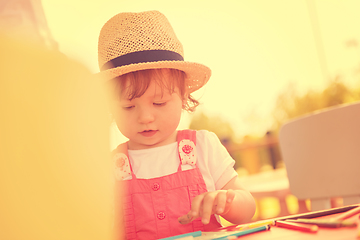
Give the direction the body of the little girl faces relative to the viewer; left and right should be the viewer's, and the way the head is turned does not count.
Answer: facing the viewer

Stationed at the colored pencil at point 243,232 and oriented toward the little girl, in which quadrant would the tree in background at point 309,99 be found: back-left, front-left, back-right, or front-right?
front-right

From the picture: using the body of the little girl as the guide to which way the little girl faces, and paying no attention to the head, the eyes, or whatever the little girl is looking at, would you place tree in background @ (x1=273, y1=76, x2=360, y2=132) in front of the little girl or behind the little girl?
behind

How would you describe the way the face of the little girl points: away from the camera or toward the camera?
toward the camera

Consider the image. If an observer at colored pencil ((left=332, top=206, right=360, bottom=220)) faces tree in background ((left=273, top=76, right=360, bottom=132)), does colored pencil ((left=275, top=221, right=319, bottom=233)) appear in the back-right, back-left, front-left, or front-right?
back-left

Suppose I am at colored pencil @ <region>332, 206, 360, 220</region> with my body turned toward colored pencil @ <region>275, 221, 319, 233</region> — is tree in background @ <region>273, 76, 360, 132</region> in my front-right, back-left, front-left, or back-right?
back-right
